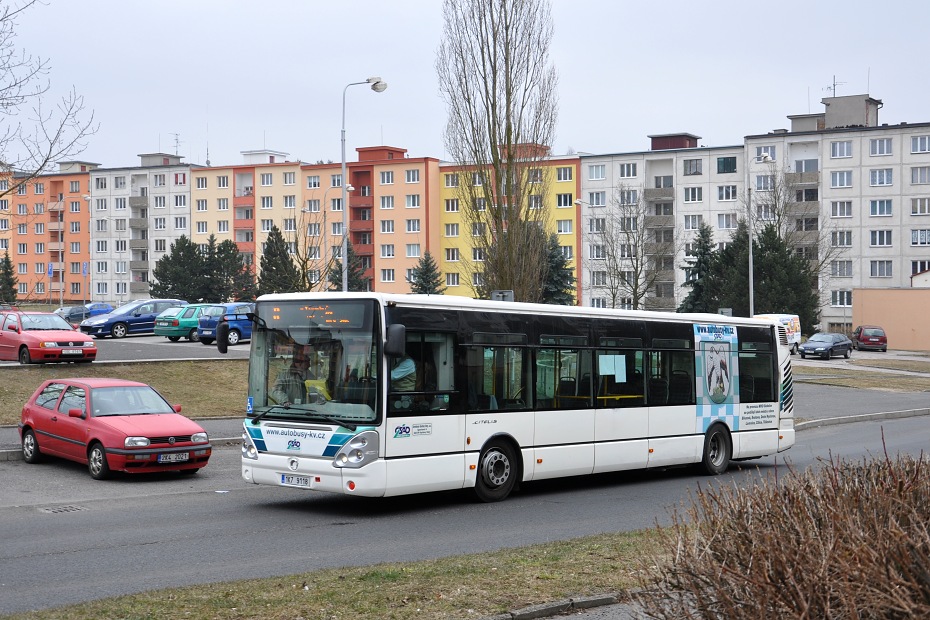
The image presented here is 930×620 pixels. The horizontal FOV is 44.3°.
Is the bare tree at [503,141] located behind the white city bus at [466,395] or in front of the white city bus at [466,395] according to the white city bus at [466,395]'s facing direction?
behind

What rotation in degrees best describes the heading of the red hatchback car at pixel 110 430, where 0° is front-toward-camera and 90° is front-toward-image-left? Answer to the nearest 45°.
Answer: approximately 315°

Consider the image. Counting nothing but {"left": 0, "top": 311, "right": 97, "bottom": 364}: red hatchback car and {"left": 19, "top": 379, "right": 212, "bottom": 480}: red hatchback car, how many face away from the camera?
0

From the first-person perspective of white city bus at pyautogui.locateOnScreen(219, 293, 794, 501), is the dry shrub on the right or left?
on its left

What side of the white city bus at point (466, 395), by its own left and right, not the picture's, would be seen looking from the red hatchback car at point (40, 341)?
right

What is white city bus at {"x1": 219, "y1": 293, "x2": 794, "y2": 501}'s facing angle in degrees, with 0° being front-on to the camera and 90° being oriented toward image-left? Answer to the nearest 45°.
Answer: approximately 45°

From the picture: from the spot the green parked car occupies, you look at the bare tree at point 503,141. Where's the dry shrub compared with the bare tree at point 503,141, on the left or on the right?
right

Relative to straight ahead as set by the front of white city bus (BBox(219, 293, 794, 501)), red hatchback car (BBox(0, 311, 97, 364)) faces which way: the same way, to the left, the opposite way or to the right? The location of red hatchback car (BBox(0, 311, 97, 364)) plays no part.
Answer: to the left

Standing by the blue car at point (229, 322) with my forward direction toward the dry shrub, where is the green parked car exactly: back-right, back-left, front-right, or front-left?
back-right

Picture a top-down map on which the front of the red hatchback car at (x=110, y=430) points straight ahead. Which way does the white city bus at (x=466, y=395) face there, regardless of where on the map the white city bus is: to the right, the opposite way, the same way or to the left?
to the right

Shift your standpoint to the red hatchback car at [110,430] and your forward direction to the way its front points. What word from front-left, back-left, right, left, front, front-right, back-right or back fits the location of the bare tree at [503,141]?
left
